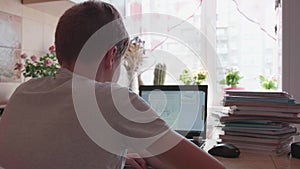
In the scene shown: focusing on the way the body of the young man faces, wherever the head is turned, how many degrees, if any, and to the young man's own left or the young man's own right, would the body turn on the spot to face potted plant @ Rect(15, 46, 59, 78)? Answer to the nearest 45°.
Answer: approximately 45° to the young man's own left

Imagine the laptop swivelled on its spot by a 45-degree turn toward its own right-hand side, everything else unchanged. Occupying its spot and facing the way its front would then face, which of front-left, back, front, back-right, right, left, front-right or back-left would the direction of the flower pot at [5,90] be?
front-right

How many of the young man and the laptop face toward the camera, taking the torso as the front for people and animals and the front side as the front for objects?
1

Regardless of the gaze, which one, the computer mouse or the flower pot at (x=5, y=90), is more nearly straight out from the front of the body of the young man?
the computer mouse

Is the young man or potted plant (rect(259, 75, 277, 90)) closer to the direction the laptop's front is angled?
the young man

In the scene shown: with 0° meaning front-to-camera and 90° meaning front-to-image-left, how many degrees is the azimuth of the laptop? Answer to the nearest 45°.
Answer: approximately 0°

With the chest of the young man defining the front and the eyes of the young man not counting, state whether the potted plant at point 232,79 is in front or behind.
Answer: in front

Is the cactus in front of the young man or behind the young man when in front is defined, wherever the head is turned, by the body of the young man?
in front

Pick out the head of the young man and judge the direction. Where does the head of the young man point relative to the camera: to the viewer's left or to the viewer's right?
to the viewer's right

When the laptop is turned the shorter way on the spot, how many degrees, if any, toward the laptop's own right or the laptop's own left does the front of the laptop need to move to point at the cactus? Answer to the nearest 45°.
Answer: approximately 180°

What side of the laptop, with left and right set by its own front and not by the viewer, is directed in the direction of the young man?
front

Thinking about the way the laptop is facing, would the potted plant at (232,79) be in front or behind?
behind

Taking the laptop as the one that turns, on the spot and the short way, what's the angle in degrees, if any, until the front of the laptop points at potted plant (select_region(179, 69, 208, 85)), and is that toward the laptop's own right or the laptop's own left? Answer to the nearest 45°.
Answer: approximately 180°

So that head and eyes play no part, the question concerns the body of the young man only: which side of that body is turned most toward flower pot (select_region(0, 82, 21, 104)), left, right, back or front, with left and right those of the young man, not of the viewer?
left

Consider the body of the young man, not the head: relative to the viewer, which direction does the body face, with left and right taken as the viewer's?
facing away from the viewer and to the right of the viewer
